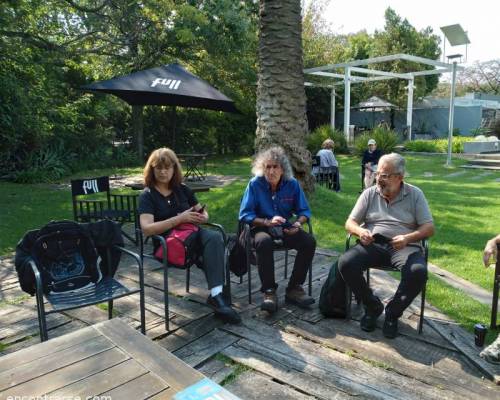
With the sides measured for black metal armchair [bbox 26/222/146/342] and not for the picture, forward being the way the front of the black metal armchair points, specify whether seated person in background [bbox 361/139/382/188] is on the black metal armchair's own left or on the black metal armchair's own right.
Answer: on the black metal armchair's own left

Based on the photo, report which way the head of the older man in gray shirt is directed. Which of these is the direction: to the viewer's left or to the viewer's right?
to the viewer's left

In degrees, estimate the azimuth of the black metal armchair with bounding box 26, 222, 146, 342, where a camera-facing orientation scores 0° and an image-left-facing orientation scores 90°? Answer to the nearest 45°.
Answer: approximately 315°

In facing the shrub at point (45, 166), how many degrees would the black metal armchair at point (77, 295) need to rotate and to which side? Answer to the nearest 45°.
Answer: approximately 135° to its left

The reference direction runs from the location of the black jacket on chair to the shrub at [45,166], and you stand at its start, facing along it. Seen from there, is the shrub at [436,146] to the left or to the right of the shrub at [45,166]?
right

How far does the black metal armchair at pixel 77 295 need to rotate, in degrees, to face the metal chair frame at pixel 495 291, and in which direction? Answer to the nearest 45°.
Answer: approximately 45° to its left

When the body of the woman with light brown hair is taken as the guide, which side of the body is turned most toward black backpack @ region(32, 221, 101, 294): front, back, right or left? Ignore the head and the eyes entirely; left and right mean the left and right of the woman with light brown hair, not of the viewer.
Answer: right

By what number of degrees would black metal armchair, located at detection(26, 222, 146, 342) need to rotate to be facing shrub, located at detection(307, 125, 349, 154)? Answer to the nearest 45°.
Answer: approximately 90° to its left

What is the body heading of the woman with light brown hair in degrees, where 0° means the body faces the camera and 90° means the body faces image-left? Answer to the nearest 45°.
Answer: approximately 315°

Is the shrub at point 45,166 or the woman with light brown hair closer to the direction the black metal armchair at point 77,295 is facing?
the woman with light brown hair

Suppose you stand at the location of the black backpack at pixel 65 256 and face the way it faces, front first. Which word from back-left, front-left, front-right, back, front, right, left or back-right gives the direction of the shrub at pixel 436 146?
back-left

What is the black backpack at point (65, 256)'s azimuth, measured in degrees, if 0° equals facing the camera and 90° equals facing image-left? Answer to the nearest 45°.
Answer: approximately 0°
